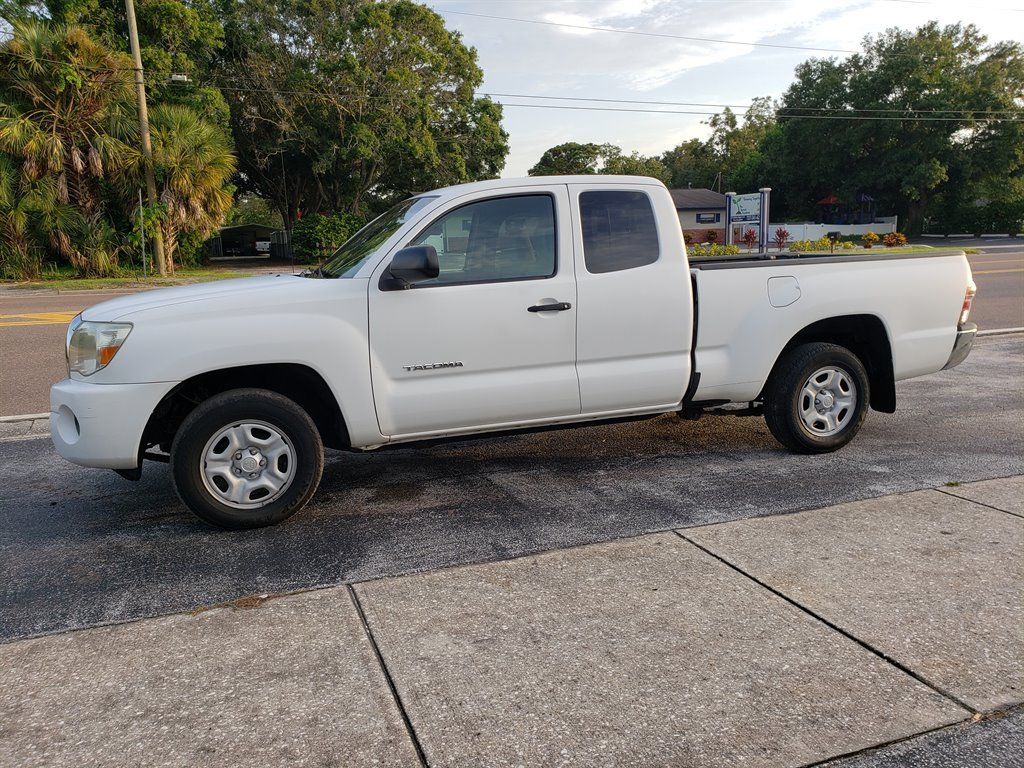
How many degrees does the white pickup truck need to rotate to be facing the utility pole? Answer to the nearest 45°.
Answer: approximately 45° to its right

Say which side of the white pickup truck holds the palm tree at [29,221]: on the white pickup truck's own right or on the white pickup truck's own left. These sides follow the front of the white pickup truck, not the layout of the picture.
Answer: on the white pickup truck's own right

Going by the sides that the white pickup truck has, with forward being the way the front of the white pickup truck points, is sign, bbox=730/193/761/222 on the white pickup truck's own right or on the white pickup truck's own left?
on the white pickup truck's own right

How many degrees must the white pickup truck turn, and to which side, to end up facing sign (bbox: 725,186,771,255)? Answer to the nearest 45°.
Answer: approximately 90° to its right

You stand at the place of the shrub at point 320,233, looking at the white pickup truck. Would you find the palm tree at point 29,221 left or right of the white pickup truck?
right

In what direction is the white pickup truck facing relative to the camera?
to the viewer's left

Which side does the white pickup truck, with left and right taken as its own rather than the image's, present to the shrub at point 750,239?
right

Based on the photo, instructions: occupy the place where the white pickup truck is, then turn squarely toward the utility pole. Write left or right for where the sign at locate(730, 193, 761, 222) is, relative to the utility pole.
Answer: right

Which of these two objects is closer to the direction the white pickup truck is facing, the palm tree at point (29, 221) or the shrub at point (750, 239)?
the palm tree

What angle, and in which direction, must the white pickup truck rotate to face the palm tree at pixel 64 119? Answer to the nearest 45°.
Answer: approximately 45° to its right
